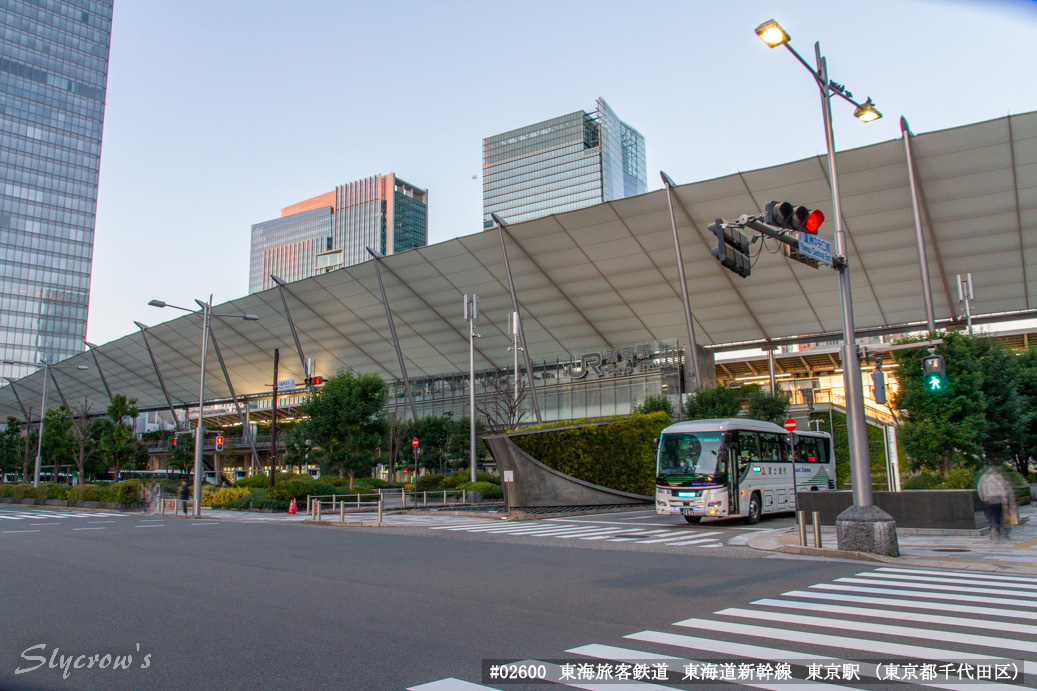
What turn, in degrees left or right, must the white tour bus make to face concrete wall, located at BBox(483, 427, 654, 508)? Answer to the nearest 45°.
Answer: approximately 90° to its right

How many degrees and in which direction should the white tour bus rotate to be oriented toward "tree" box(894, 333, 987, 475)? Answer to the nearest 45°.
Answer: approximately 180°

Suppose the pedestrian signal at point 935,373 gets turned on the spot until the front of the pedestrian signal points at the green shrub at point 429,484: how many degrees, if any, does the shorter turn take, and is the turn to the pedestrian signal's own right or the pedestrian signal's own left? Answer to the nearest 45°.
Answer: approximately 135° to the pedestrian signal's own right

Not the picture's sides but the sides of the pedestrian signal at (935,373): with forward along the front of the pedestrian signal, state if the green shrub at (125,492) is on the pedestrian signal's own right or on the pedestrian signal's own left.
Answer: on the pedestrian signal's own right

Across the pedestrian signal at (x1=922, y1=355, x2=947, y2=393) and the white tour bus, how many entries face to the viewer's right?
0

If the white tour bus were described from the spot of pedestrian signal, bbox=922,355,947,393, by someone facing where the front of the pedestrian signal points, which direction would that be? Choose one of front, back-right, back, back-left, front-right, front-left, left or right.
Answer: back-right

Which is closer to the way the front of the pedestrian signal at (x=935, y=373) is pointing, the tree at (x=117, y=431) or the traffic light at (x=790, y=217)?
the traffic light

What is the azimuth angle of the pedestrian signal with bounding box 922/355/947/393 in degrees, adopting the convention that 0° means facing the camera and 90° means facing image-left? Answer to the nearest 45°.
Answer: approximately 0°

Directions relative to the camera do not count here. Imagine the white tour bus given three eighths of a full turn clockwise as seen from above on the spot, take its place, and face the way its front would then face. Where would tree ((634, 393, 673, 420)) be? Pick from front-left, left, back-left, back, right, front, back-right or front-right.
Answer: front

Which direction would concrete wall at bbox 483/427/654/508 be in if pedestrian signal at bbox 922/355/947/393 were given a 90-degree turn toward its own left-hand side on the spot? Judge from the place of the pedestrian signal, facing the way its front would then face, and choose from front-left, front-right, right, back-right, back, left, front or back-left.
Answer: back-left

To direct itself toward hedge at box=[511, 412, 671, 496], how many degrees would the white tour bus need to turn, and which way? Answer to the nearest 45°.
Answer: approximately 90° to its right

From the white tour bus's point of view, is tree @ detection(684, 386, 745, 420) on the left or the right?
on its right

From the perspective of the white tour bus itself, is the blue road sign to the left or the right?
on its left
